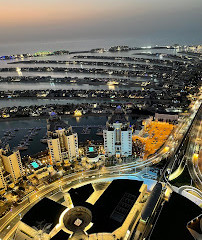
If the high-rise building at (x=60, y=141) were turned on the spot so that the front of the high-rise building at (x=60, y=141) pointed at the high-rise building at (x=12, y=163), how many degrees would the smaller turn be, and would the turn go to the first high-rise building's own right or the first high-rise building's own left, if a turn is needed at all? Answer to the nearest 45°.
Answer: approximately 45° to the first high-rise building's own right

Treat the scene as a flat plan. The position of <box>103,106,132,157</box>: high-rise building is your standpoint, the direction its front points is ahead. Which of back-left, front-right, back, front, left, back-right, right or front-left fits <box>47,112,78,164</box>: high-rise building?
right

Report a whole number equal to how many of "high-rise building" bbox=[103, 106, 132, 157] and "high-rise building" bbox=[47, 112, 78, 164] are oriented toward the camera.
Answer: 2

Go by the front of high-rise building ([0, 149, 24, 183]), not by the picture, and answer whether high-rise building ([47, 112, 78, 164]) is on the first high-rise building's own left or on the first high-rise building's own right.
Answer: on the first high-rise building's own left

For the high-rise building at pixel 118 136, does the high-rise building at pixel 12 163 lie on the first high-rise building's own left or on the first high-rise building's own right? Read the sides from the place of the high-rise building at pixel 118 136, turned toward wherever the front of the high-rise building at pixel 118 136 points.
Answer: on the first high-rise building's own right

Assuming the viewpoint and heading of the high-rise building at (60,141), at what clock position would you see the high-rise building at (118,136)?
the high-rise building at (118,136) is roughly at 9 o'clock from the high-rise building at (60,141).

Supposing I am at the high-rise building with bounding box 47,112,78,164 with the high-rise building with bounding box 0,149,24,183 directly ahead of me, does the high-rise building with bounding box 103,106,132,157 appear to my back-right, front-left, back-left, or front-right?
back-left

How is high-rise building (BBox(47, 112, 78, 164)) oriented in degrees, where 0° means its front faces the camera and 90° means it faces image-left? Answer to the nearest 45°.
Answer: approximately 0°
